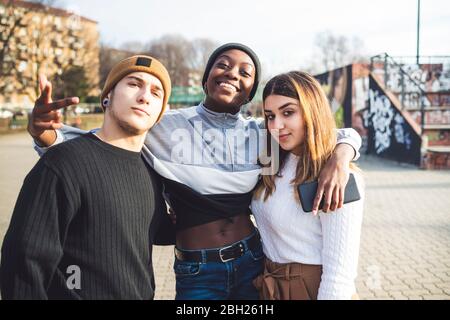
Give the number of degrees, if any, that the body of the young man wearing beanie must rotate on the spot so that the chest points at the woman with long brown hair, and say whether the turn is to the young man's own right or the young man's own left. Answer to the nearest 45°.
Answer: approximately 45° to the young man's own left

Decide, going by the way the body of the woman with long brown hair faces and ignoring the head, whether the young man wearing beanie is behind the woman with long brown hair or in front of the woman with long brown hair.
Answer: in front

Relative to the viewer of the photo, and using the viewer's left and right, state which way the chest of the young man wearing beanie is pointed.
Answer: facing the viewer and to the right of the viewer

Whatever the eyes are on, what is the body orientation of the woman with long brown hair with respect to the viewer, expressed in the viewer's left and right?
facing the viewer and to the left of the viewer

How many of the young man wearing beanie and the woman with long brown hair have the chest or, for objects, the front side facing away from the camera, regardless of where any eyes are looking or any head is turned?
0
